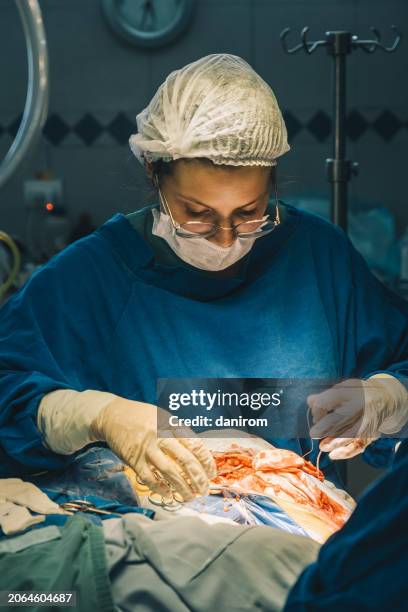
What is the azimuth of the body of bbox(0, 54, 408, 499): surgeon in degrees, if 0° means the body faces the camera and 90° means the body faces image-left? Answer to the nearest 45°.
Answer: approximately 0°

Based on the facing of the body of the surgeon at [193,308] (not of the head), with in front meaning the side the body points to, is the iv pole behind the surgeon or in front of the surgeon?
behind
